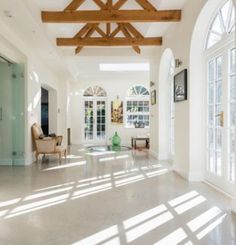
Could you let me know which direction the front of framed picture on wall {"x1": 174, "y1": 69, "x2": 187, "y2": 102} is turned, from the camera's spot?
facing the viewer and to the left of the viewer

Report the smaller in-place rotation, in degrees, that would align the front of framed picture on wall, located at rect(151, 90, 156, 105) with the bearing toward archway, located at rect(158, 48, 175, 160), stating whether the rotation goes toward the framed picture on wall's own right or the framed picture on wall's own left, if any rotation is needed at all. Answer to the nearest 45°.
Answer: approximately 135° to the framed picture on wall's own left

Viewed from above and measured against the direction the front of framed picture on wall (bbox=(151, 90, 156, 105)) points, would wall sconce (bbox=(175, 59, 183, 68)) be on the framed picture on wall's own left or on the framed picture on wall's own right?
on the framed picture on wall's own left

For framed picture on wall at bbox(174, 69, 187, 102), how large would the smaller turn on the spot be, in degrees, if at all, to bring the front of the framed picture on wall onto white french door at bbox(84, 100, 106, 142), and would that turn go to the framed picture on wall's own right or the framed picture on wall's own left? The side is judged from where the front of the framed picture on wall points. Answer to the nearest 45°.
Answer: approximately 90° to the framed picture on wall's own right

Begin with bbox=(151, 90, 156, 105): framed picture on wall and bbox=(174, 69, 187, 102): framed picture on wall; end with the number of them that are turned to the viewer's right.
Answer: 0

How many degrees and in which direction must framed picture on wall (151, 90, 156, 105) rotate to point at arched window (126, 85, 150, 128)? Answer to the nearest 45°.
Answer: approximately 90° to its right

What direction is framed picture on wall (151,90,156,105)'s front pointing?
to the viewer's left

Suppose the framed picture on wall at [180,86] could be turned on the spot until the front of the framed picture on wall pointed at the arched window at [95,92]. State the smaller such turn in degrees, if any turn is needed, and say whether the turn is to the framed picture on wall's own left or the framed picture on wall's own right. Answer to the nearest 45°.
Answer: approximately 90° to the framed picture on wall's own right

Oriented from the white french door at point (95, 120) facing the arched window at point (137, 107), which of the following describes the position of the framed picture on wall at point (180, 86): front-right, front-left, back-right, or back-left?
front-right

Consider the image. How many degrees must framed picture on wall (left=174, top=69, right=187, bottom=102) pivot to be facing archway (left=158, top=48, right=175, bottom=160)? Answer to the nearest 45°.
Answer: approximately 135° to its right

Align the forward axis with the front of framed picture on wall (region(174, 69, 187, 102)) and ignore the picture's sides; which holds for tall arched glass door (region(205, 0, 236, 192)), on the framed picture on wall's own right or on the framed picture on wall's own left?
on the framed picture on wall's own left
